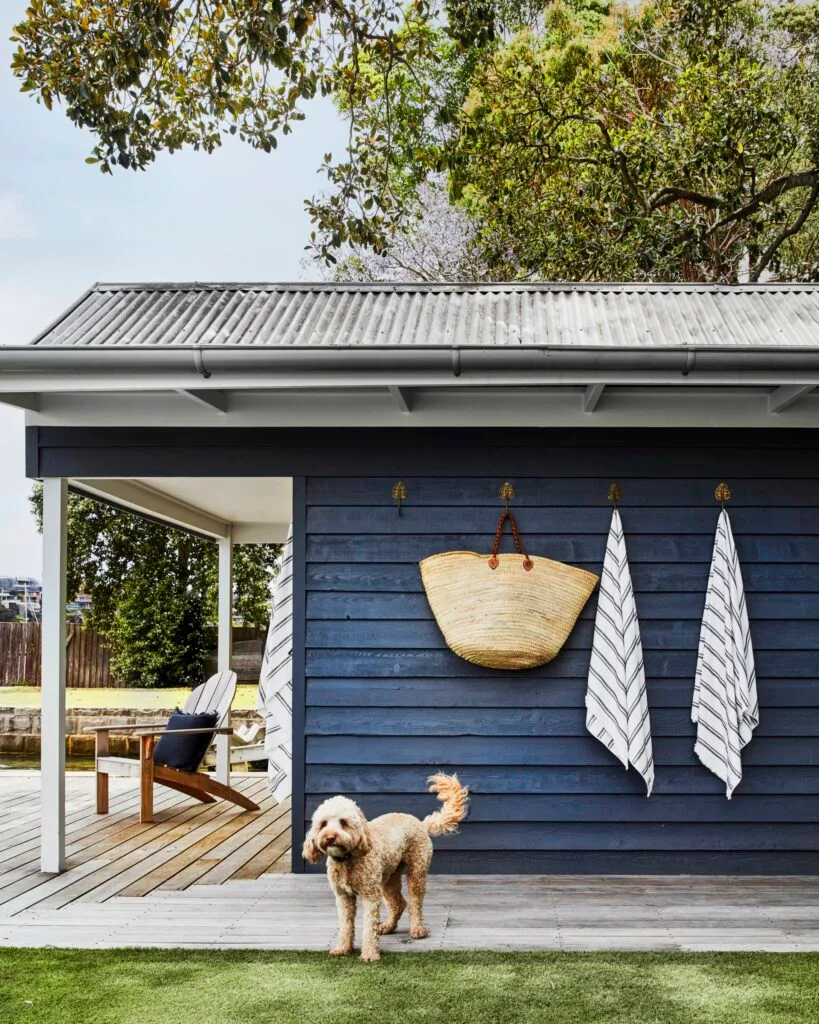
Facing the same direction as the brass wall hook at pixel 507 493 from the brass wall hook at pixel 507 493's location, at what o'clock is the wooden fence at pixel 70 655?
The wooden fence is roughly at 5 o'clock from the brass wall hook.

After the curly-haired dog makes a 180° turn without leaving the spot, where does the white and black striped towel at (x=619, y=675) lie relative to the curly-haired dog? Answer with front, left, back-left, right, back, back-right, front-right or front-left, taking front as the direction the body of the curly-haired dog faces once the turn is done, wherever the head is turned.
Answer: front

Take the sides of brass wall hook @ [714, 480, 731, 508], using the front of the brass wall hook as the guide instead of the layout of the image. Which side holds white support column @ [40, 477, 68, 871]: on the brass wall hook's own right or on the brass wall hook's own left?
on the brass wall hook's own right

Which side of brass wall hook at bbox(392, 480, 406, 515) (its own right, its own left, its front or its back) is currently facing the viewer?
front

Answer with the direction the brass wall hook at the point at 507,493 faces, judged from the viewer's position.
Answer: facing the viewer

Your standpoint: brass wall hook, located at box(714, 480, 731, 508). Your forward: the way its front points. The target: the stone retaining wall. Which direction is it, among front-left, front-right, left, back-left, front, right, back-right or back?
back-right

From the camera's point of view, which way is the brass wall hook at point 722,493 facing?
toward the camera

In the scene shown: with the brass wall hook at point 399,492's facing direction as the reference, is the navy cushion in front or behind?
behind

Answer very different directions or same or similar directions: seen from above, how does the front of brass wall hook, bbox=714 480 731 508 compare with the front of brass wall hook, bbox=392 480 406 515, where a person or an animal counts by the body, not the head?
same or similar directions

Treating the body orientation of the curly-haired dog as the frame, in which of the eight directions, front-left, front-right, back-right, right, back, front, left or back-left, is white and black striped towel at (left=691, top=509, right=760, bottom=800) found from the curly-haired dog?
back

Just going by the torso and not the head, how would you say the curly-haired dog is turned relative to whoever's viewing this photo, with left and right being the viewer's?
facing the viewer and to the left of the viewer

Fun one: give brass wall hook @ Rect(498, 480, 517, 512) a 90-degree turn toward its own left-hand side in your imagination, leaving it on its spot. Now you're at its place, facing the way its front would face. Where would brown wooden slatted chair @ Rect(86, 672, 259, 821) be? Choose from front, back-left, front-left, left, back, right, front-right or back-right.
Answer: back-left
